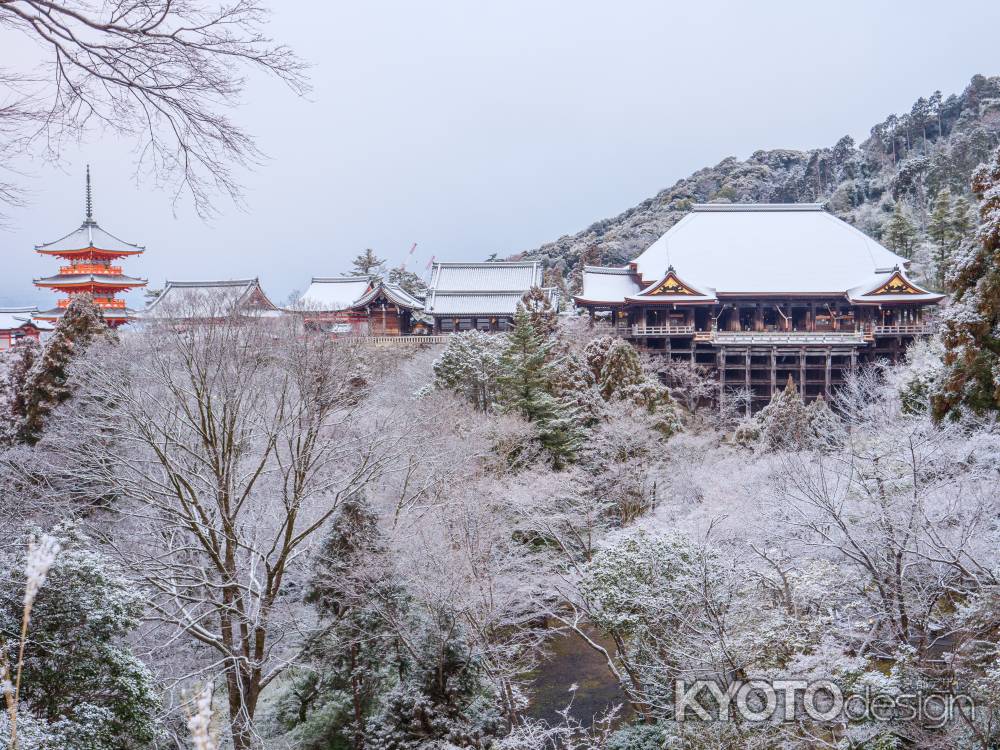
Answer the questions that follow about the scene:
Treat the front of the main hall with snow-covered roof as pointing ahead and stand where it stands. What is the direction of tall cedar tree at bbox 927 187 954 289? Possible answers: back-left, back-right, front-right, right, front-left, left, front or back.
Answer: back-left

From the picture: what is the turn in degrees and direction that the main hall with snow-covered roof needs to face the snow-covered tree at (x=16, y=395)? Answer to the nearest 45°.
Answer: approximately 45° to its right

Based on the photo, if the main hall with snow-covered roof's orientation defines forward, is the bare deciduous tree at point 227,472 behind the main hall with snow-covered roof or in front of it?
in front

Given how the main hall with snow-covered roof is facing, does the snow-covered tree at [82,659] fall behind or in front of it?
in front

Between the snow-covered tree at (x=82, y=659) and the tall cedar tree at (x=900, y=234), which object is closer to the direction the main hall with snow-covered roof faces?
the snow-covered tree

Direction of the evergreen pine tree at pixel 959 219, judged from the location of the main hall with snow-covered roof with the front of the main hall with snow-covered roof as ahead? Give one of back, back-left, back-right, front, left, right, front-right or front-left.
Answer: back-left

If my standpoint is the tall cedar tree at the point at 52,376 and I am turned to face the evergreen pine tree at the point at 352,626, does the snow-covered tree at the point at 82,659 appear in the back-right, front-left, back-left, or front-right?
front-right

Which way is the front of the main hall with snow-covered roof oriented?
toward the camera

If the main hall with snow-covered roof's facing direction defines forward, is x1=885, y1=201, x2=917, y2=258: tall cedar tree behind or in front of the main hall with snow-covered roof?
behind

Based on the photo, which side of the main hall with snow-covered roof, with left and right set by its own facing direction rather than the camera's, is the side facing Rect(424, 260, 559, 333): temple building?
right

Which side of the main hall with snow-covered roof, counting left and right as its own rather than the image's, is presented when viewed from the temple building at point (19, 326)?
right

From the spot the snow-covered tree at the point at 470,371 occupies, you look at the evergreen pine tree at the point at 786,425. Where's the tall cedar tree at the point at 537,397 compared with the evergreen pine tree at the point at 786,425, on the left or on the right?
right

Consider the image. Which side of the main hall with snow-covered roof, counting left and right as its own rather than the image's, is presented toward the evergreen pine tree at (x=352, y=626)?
front

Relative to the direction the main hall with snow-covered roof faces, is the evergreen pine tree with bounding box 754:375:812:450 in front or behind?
in front

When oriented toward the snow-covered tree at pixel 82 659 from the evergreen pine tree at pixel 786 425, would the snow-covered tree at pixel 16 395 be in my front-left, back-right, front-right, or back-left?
front-right
